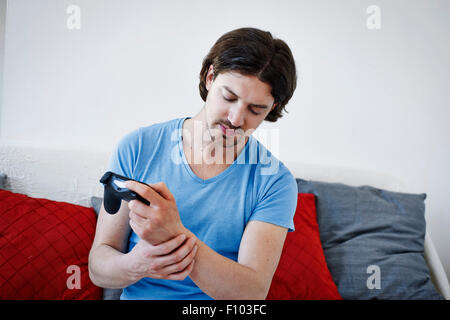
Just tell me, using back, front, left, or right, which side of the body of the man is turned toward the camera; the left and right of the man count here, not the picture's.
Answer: front

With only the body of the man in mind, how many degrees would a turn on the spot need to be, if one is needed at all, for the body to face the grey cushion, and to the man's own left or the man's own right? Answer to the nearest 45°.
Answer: approximately 135° to the man's own left
